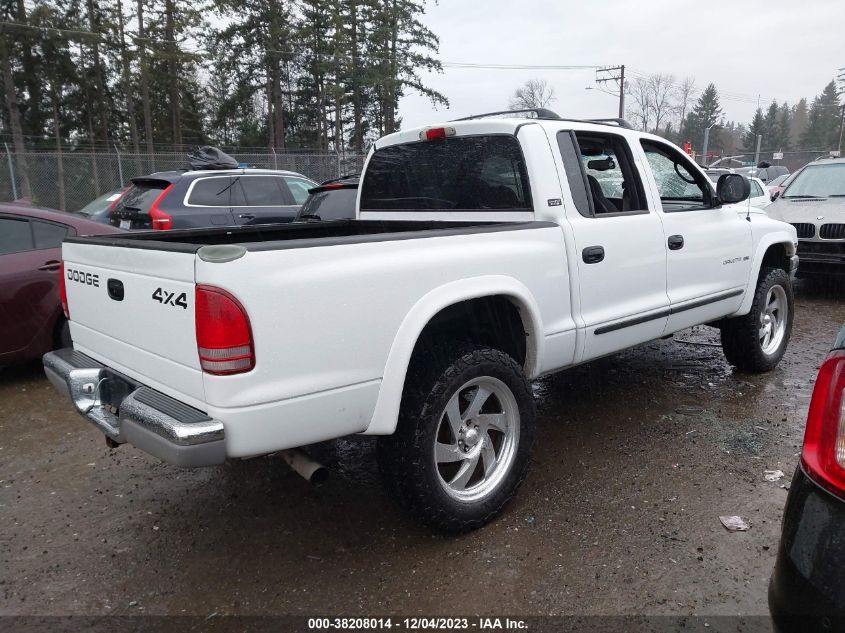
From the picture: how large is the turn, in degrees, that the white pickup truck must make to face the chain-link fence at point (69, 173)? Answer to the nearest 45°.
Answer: approximately 90° to its left

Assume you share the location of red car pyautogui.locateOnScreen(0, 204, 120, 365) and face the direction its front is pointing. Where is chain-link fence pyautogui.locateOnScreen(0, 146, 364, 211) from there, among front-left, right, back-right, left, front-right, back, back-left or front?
back-right

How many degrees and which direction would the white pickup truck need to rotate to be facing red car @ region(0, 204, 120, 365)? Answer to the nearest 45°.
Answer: approximately 90° to its left

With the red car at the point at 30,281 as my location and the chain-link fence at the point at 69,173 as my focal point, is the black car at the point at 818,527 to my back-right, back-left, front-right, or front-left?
back-right

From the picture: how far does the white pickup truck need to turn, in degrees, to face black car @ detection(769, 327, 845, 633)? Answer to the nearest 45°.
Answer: approximately 90° to its right

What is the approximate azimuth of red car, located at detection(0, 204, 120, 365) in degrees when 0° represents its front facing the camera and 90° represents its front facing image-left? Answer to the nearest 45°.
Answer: approximately 45°

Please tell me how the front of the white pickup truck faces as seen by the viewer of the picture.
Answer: facing away from the viewer and to the right of the viewer
